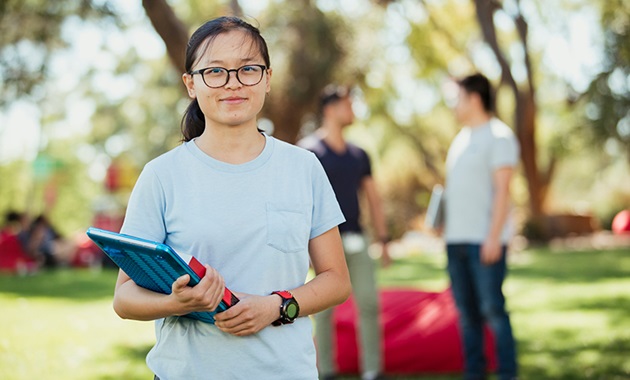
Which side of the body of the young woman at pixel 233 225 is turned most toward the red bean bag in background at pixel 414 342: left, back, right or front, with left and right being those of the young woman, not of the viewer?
back

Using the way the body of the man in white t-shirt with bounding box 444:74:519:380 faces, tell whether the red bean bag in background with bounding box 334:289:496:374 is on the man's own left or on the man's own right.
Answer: on the man's own right

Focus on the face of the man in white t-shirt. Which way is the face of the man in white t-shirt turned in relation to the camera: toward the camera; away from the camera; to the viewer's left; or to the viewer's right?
to the viewer's left

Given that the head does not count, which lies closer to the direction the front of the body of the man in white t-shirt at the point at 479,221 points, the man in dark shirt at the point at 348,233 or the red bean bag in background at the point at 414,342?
the man in dark shirt

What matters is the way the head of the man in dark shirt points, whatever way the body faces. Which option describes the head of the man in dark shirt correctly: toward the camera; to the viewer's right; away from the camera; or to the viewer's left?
to the viewer's right

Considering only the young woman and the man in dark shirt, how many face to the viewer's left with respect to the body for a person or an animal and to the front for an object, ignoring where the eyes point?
0

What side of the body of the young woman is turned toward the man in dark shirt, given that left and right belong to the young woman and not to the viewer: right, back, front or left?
back

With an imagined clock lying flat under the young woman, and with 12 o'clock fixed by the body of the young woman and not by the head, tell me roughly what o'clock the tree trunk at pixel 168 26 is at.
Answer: The tree trunk is roughly at 6 o'clock from the young woman.

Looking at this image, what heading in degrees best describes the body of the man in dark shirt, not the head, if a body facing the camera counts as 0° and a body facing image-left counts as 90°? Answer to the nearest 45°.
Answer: approximately 315°

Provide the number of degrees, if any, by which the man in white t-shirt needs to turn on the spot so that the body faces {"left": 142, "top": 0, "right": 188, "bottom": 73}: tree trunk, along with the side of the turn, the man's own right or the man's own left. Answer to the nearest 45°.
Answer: approximately 90° to the man's own right
